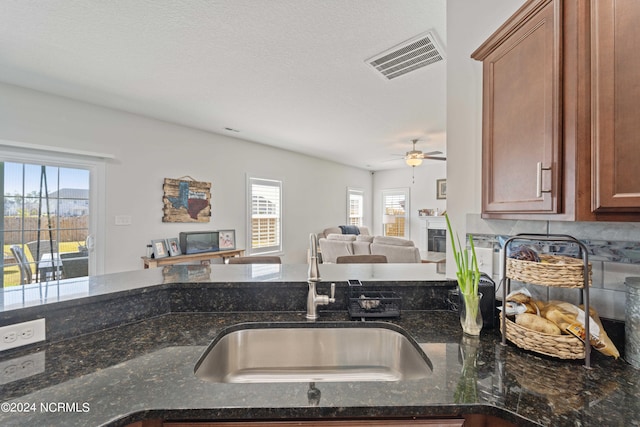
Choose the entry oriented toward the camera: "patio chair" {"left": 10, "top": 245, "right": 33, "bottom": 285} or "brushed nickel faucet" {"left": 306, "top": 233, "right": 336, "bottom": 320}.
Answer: the brushed nickel faucet

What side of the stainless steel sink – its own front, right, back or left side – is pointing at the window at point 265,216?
back

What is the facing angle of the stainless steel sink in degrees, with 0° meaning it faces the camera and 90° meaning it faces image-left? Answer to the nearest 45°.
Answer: approximately 0°

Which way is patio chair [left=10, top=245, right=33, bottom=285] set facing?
to the viewer's right

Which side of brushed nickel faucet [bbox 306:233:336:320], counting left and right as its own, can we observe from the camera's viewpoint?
front

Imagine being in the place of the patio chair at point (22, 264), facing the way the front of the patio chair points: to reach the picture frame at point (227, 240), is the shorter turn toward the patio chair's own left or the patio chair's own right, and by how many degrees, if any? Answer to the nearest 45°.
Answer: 0° — it already faces it

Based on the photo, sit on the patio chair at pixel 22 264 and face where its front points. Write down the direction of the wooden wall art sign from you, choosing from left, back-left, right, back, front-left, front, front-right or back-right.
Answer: front

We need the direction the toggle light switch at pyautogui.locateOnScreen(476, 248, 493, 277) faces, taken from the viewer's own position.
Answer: facing the viewer and to the left of the viewer

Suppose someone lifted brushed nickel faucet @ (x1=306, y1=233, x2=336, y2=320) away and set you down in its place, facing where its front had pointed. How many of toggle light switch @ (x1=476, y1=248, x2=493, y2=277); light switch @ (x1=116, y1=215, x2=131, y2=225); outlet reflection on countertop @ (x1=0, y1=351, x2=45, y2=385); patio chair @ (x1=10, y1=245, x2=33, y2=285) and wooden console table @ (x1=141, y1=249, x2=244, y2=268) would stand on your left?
1

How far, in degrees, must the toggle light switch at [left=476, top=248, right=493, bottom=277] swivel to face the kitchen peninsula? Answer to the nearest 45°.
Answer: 0° — it already faces it

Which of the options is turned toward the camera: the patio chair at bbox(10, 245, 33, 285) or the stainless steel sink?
the stainless steel sink

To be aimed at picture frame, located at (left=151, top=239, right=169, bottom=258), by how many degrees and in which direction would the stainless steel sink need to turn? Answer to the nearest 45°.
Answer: approximately 135° to its right

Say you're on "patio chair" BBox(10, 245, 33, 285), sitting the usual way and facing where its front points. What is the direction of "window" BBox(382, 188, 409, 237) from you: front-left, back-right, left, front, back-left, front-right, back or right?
front

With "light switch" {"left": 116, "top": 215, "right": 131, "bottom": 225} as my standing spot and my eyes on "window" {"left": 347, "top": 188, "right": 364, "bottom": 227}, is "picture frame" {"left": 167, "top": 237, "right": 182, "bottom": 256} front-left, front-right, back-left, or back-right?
front-right
